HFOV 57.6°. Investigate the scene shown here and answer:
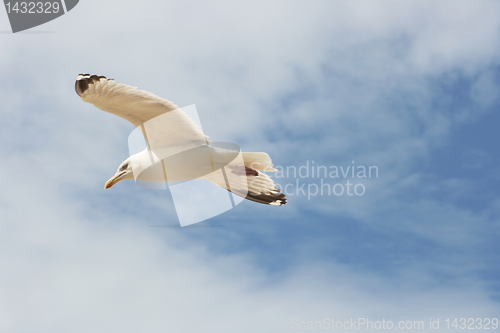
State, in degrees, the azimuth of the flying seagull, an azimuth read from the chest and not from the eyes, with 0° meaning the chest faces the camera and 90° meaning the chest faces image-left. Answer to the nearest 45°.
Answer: approximately 90°
